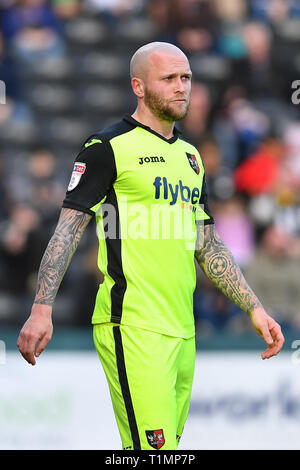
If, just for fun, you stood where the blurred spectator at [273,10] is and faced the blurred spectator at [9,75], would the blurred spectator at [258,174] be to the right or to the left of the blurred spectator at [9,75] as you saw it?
left

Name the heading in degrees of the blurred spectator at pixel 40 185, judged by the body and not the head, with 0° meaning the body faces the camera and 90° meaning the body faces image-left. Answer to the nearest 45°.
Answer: approximately 0°

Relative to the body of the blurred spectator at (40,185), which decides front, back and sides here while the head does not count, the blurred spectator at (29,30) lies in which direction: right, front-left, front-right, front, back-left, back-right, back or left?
back

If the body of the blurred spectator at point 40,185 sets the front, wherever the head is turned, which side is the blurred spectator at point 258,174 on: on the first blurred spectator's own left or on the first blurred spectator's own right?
on the first blurred spectator's own left

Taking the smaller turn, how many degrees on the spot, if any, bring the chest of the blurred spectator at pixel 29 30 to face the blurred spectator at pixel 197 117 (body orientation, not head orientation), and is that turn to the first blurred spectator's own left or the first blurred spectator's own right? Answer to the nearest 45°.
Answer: approximately 45° to the first blurred spectator's own left

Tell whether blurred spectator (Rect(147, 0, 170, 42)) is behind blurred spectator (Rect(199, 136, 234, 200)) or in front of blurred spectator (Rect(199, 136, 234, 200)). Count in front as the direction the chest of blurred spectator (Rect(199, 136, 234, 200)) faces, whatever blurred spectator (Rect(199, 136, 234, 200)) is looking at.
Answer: behind

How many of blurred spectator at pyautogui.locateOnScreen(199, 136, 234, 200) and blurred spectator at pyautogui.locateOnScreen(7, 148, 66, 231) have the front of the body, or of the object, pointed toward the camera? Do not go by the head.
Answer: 2

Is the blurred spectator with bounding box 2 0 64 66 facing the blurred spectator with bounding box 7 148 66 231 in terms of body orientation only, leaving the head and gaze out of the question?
yes
